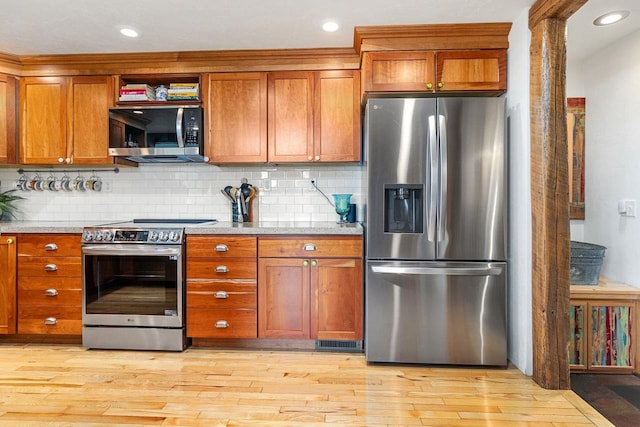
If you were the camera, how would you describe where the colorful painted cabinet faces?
facing the viewer

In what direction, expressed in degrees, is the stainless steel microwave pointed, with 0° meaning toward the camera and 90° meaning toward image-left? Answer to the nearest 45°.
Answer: approximately 0°

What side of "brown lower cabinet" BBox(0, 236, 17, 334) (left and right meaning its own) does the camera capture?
front

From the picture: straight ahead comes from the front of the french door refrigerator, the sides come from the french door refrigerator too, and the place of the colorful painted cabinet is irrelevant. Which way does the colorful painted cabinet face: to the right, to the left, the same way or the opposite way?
the same way

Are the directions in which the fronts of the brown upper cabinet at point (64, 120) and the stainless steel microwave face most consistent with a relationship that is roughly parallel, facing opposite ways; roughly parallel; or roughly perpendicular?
roughly parallel

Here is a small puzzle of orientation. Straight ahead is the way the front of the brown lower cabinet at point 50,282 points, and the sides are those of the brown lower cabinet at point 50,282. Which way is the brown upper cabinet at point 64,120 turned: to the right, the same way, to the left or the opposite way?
the same way

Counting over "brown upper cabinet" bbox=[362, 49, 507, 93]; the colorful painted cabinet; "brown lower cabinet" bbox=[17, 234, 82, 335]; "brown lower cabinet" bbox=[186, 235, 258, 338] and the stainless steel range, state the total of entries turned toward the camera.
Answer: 5

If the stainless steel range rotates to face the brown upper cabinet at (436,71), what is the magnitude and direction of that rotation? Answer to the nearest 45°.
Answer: approximately 45° to its left

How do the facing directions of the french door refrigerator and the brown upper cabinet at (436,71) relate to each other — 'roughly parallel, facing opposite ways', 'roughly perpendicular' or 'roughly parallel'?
roughly parallel

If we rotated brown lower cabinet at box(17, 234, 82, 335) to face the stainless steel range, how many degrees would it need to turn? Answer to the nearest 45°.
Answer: approximately 45° to its left

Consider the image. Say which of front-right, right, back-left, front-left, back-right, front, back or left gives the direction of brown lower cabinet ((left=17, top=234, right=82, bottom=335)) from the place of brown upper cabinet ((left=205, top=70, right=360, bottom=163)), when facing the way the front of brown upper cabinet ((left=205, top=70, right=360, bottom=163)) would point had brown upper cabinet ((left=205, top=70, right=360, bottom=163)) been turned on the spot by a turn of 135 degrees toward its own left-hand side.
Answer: back-left

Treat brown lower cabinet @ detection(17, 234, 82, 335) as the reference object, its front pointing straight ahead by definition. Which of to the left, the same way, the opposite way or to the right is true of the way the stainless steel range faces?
the same way

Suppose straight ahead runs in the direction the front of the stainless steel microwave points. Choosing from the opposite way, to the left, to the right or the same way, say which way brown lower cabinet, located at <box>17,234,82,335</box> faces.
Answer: the same way

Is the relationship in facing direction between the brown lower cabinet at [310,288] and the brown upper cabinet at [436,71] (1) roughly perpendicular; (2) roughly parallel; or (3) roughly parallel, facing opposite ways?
roughly parallel

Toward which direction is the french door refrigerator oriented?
toward the camera

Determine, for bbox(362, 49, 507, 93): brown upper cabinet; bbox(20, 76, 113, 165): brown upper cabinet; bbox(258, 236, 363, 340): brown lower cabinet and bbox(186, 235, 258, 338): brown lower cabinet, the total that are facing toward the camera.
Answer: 4

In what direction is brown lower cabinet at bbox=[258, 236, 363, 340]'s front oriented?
toward the camera
